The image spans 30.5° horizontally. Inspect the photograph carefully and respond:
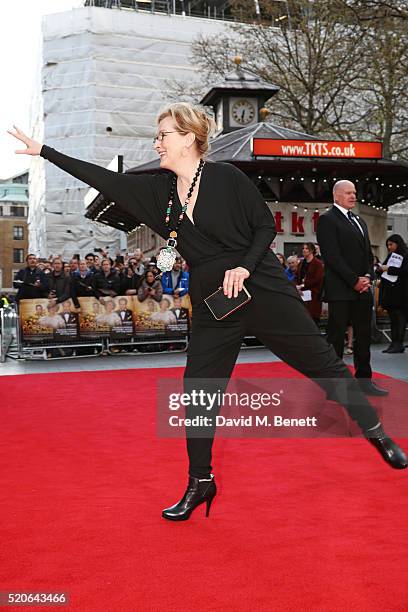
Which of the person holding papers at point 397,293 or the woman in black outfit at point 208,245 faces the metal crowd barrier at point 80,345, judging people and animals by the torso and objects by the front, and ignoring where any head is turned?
the person holding papers

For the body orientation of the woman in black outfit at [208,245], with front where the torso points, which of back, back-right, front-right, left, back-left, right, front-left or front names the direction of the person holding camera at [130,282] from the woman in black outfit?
back-right

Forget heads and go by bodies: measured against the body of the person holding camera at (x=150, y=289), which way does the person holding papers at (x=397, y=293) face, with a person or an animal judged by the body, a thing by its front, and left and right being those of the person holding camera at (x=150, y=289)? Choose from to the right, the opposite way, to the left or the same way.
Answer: to the right

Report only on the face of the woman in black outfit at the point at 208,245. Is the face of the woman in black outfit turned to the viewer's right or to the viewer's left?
to the viewer's left

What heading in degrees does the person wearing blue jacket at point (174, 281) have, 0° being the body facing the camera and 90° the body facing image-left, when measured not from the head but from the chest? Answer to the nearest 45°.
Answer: approximately 0°

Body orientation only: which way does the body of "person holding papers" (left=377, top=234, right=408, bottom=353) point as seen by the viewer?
to the viewer's left

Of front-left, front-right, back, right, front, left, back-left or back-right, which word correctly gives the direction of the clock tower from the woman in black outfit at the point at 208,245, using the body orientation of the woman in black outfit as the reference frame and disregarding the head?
back-right

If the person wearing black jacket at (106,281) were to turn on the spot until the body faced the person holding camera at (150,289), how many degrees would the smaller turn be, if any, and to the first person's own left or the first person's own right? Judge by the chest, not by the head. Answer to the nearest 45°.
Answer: approximately 45° to the first person's own left
